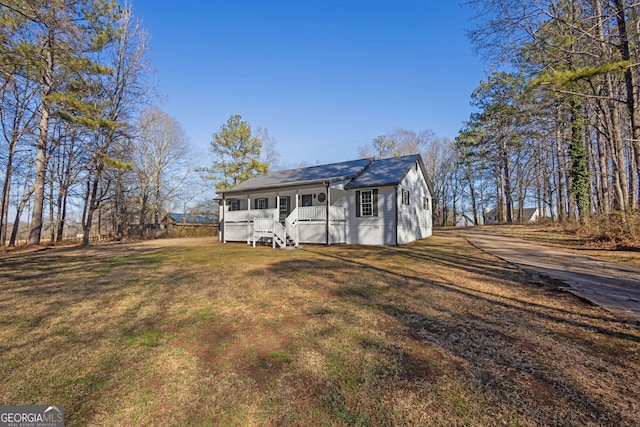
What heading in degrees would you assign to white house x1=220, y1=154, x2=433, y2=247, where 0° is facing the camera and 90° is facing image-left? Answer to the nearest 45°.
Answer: approximately 45°

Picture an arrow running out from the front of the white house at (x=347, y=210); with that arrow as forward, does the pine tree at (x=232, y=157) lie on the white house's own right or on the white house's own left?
on the white house's own right
